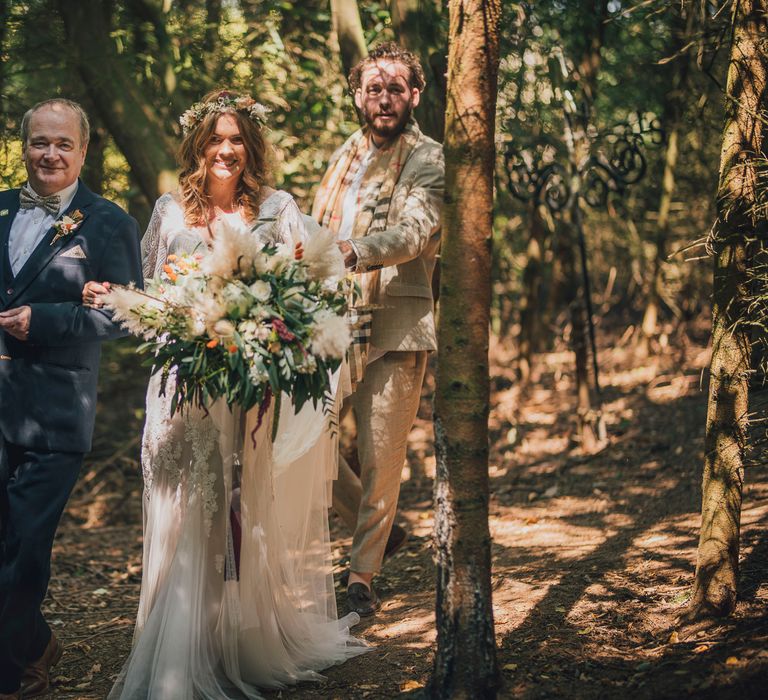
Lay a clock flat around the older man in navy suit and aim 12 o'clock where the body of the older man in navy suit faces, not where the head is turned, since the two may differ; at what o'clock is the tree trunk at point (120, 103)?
The tree trunk is roughly at 5 o'clock from the older man in navy suit.

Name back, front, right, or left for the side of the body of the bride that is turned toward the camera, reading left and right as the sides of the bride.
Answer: front

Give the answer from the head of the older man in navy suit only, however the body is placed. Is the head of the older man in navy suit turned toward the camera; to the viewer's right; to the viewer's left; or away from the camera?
toward the camera

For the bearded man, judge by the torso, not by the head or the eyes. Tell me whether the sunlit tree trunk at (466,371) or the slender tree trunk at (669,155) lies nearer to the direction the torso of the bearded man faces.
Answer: the sunlit tree trunk

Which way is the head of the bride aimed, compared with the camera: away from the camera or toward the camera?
toward the camera

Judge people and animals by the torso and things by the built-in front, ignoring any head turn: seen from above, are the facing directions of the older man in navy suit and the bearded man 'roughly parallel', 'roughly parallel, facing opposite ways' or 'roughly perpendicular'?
roughly parallel

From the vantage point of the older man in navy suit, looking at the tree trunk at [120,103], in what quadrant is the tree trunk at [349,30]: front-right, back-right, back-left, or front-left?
front-right

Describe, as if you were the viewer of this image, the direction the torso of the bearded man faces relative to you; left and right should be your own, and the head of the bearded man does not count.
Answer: facing the viewer and to the left of the viewer

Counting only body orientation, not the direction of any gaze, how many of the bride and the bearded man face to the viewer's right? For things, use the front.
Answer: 0

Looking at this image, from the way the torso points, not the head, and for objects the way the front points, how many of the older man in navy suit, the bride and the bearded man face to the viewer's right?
0

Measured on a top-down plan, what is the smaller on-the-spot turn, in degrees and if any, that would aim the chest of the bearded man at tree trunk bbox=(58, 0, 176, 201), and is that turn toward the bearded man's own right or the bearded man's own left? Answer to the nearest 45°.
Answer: approximately 90° to the bearded man's own right

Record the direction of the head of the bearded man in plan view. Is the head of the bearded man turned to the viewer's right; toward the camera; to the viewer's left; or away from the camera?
toward the camera
